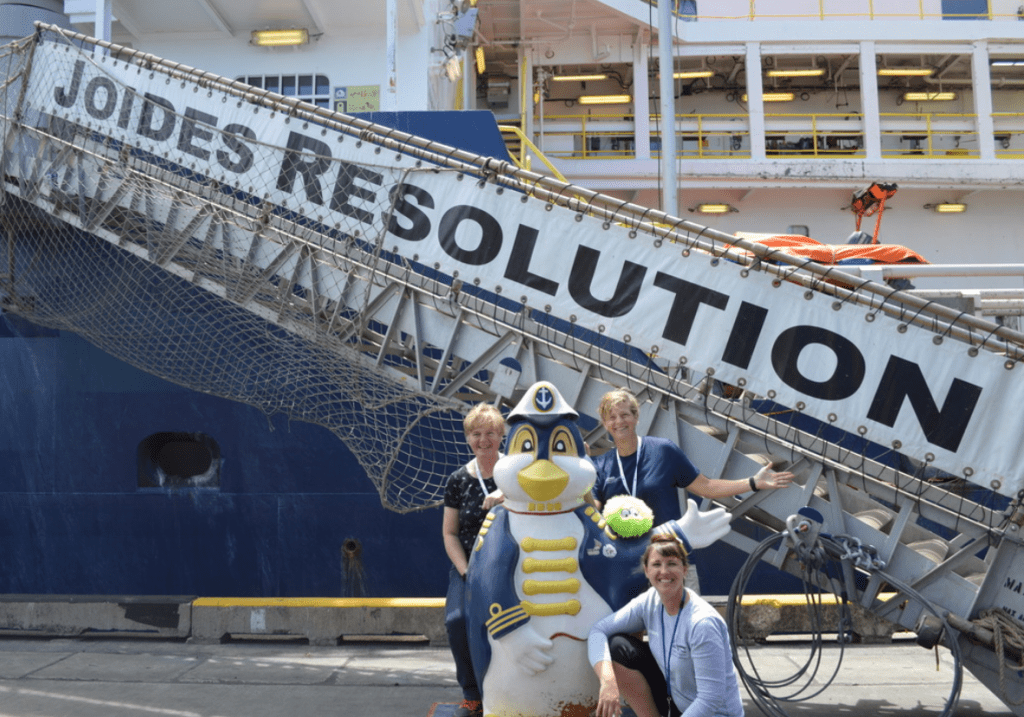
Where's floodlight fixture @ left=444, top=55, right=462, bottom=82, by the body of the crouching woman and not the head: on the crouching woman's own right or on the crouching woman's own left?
on the crouching woman's own right

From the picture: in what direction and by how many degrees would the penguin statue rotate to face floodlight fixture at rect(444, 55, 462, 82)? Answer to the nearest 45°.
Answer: approximately 180°

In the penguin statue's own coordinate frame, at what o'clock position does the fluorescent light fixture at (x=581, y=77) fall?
The fluorescent light fixture is roughly at 6 o'clock from the penguin statue.

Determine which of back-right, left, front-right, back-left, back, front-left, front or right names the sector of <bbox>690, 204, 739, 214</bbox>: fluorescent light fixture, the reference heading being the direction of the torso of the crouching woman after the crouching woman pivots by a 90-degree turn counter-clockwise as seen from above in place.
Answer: back-left

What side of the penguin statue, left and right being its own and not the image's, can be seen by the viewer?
front

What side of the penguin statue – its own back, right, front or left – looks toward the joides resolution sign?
back

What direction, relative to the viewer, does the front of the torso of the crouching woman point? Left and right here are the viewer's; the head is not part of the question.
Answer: facing the viewer and to the left of the viewer

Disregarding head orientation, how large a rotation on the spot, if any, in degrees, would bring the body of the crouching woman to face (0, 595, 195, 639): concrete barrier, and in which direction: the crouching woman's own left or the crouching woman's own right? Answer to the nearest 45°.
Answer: approximately 90° to the crouching woman's own right

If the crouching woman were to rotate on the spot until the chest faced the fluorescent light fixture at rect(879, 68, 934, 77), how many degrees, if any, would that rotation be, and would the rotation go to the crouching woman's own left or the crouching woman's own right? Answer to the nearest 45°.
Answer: approximately 135° to the crouching woman's own right

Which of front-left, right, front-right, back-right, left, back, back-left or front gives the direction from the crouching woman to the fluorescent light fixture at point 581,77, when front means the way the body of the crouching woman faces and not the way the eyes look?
back-right

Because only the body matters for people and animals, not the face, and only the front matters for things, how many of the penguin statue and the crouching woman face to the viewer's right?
0

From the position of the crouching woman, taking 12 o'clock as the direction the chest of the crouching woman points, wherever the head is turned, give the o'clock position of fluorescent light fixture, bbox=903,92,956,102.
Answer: The fluorescent light fixture is roughly at 5 o'clock from the crouching woman.

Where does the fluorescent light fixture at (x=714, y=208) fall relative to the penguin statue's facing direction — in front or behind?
behind

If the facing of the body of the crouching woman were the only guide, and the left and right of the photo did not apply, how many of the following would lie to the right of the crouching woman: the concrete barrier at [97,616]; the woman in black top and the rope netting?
3
